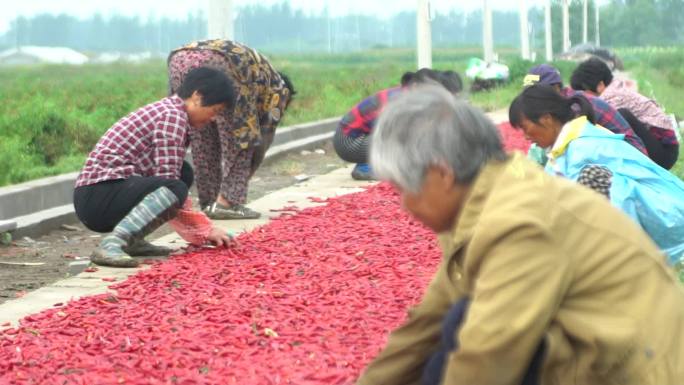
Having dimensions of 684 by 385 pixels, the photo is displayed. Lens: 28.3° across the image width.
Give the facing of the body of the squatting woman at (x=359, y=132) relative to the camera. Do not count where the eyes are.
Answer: to the viewer's right

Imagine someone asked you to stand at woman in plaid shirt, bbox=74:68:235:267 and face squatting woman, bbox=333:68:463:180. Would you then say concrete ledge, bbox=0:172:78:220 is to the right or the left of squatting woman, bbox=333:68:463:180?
left

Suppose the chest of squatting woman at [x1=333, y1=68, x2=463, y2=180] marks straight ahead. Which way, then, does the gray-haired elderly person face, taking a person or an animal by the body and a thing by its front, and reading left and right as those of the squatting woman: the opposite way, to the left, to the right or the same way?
the opposite way

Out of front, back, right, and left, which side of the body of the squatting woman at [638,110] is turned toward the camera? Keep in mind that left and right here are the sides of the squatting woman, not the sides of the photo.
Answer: left

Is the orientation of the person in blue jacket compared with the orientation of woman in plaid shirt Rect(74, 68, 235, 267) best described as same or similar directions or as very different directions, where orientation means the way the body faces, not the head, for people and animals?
very different directions

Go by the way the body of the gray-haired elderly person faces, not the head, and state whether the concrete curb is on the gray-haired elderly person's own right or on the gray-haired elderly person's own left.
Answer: on the gray-haired elderly person's own right

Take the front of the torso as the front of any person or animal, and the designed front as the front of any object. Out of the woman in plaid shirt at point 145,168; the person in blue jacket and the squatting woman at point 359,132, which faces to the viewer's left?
the person in blue jacket

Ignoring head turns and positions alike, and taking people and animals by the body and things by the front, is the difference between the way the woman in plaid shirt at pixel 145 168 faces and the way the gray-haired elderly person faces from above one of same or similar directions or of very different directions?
very different directions

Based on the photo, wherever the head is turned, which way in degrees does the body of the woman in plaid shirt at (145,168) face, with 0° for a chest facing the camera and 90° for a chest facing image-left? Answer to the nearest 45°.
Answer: approximately 270°

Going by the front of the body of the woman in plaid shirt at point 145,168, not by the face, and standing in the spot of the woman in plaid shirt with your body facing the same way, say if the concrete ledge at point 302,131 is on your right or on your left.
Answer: on your left

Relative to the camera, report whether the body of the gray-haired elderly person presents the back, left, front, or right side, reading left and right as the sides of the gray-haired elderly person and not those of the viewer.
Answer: left

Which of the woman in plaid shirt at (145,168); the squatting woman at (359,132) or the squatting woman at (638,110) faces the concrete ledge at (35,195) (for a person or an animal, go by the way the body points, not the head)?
the squatting woman at (638,110)

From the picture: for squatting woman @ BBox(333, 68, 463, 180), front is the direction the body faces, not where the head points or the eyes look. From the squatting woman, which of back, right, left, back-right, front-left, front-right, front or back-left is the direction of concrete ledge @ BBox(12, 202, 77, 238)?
back-right
